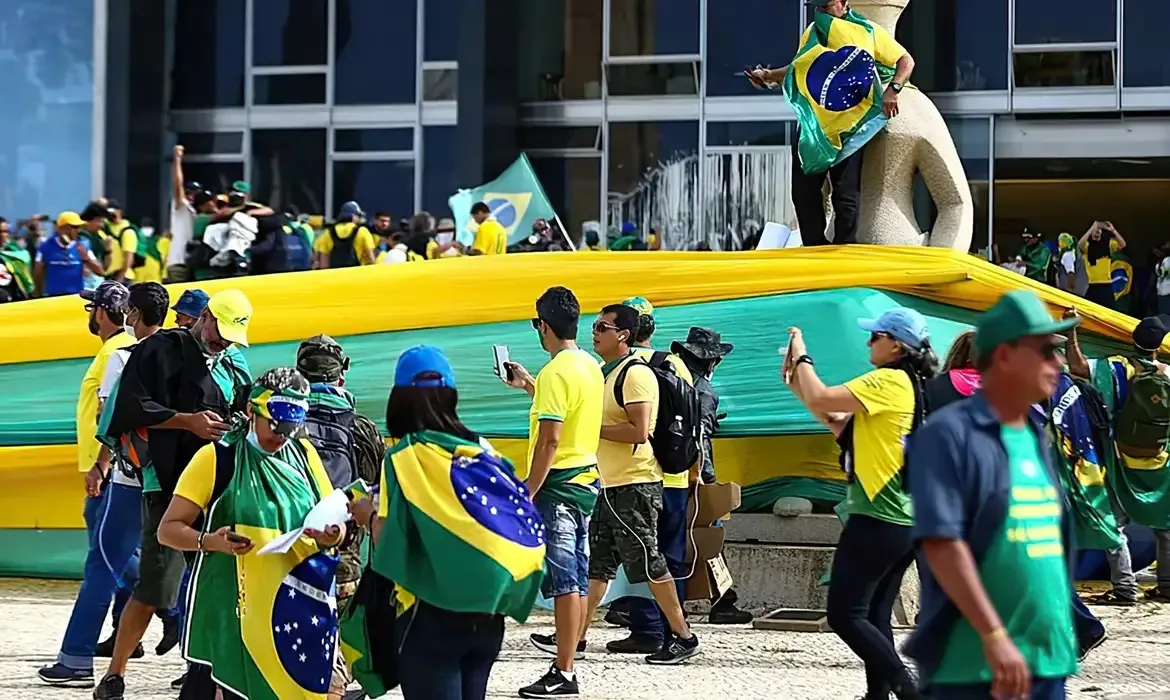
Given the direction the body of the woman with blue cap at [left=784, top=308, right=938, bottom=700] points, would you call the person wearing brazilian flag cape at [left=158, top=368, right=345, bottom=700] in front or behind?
in front

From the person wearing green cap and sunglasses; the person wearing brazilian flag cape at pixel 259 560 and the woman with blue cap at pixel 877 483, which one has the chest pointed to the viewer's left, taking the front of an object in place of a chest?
the woman with blue cap

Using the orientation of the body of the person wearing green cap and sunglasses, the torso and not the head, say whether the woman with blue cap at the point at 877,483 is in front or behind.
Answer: behind

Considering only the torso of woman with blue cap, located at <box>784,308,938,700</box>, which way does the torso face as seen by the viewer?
to the viewer's left

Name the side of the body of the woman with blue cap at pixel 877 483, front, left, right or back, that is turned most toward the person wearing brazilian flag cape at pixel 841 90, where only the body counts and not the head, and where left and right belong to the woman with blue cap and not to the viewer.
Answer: right

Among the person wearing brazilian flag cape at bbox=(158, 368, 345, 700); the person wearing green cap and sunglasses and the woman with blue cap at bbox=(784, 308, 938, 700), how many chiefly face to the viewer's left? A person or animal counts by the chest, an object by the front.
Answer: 1

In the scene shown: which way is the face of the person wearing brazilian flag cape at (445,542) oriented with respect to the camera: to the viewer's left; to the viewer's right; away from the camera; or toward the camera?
away from the camera

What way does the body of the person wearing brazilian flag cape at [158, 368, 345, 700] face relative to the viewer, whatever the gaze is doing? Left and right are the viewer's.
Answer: facing the viewer and to the right of the viewer

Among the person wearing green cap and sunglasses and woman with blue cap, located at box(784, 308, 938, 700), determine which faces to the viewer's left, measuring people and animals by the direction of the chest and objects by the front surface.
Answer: the woman with blue cap
